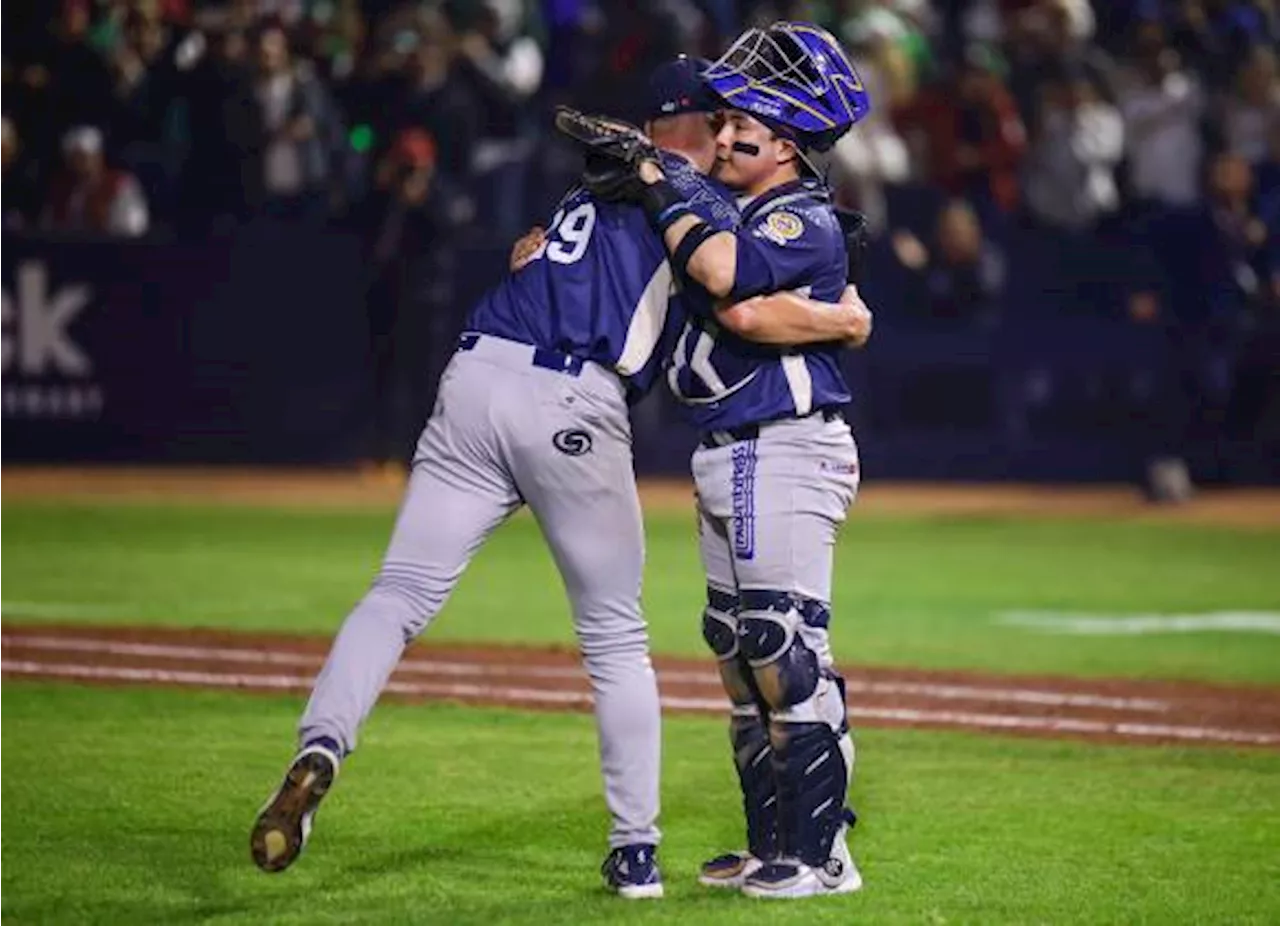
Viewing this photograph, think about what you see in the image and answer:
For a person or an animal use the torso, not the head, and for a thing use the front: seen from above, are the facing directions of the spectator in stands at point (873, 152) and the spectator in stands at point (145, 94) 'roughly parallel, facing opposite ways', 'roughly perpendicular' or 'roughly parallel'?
roughly parallel

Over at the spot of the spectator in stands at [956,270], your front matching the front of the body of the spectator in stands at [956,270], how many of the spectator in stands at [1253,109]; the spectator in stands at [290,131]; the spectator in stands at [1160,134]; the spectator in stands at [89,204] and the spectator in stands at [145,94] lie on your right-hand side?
3

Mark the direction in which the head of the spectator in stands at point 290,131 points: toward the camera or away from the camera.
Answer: toward the camera

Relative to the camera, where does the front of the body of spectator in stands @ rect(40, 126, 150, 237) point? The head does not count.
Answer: toward the camera

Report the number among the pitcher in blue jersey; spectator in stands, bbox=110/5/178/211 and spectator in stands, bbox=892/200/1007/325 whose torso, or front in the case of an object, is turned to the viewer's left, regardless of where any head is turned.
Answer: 0

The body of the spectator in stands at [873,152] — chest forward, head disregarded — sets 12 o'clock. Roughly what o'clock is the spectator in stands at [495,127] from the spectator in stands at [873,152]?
the spectator in stands at [495,127] is roughly at 3 o'clock from the spectator in stands at [873,152].

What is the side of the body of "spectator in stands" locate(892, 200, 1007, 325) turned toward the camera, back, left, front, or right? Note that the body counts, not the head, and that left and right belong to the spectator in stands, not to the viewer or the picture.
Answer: front

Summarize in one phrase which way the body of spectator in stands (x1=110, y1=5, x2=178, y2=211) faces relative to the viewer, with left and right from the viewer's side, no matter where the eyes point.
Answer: facing the viewer

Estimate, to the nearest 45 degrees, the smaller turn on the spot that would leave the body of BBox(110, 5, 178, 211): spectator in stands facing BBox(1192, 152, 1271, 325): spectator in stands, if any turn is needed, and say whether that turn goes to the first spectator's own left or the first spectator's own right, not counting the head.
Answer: approximately 90° to the first spectator's own left

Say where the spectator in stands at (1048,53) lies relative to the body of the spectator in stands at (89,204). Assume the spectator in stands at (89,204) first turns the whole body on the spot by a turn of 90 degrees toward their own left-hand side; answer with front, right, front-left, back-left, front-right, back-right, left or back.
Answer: front

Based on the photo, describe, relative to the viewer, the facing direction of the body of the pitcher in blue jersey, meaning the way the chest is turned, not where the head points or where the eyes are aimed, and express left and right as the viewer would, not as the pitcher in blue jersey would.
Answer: facing away from the viewer and to the right of the viewer

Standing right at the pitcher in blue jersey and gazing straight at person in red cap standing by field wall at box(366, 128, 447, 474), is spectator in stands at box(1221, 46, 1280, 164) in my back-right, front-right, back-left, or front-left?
front-right
